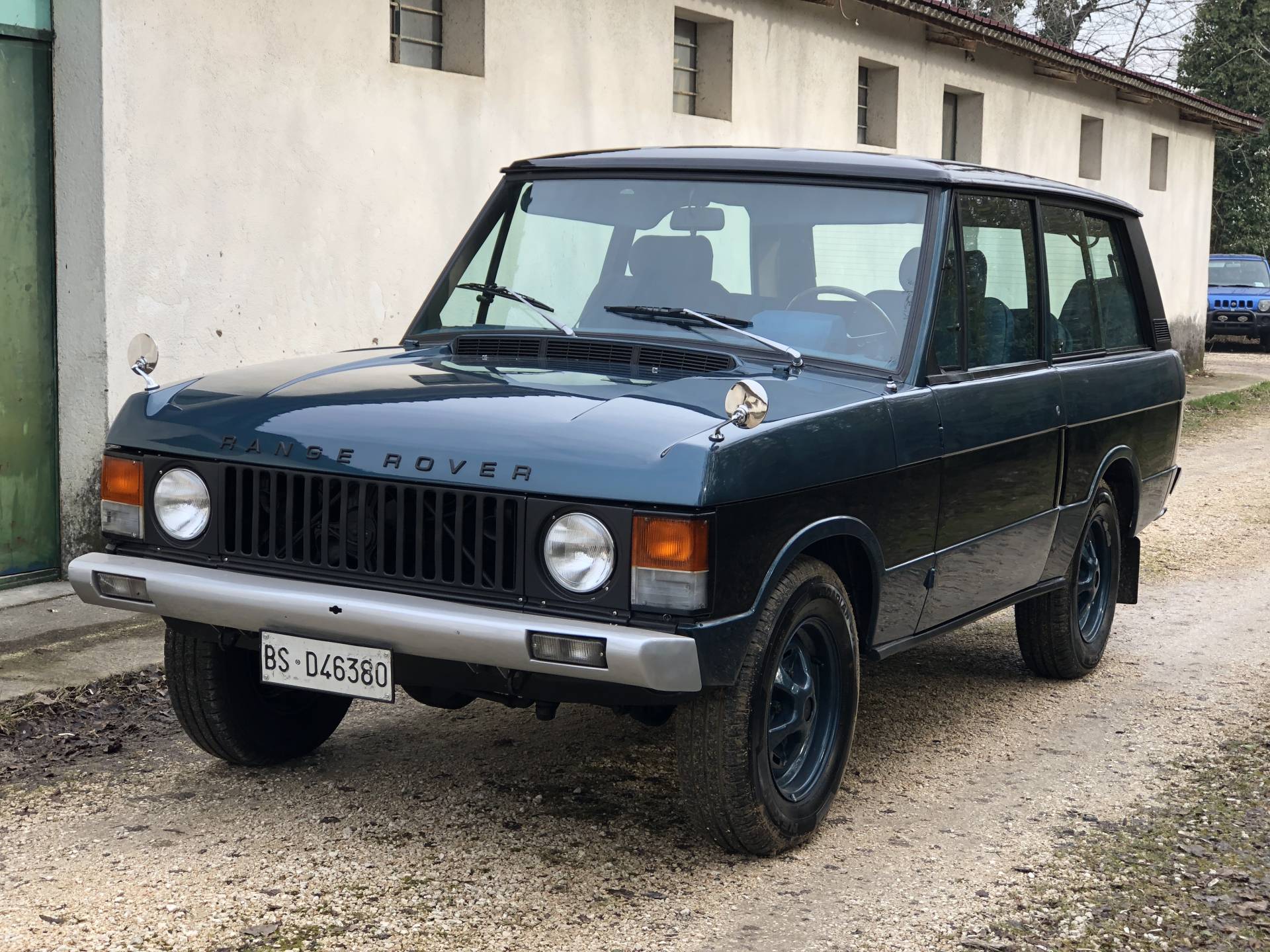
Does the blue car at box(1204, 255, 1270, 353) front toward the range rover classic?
yes

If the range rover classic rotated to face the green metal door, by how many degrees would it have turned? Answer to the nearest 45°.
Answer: approximately 90° to its right

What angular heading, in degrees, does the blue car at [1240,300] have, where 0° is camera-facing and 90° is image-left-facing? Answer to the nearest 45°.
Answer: approximately 0°

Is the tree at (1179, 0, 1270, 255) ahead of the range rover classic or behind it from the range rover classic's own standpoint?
behind
